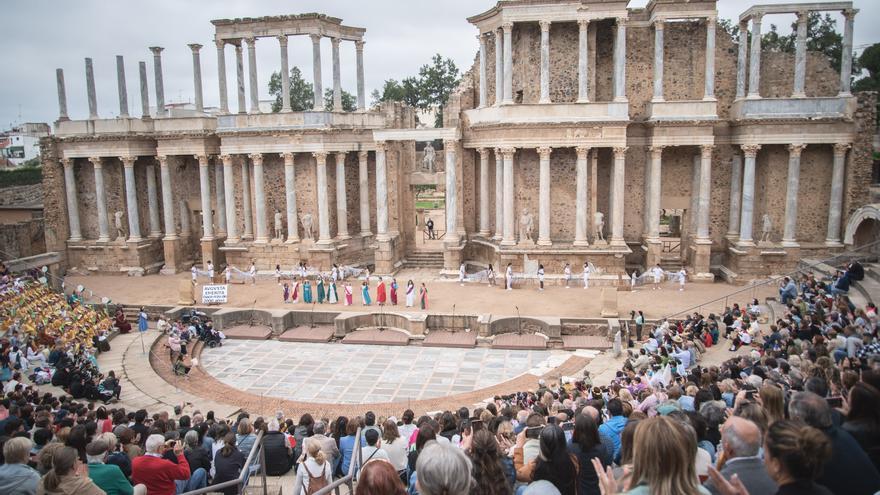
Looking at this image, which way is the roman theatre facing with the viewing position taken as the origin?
facing the viewer
